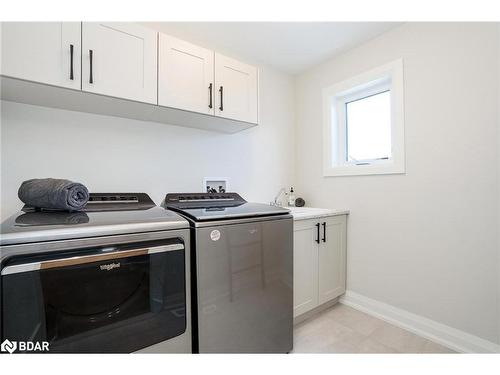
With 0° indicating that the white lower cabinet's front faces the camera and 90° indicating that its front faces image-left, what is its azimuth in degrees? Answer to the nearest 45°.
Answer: approximately 315°

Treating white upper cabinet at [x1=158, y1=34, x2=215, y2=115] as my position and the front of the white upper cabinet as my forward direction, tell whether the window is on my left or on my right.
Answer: on my left

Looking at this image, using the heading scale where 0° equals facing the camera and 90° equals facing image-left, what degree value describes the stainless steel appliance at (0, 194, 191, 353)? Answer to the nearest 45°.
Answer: approximately 0°

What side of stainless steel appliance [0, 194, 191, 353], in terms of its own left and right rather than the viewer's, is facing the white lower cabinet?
left
